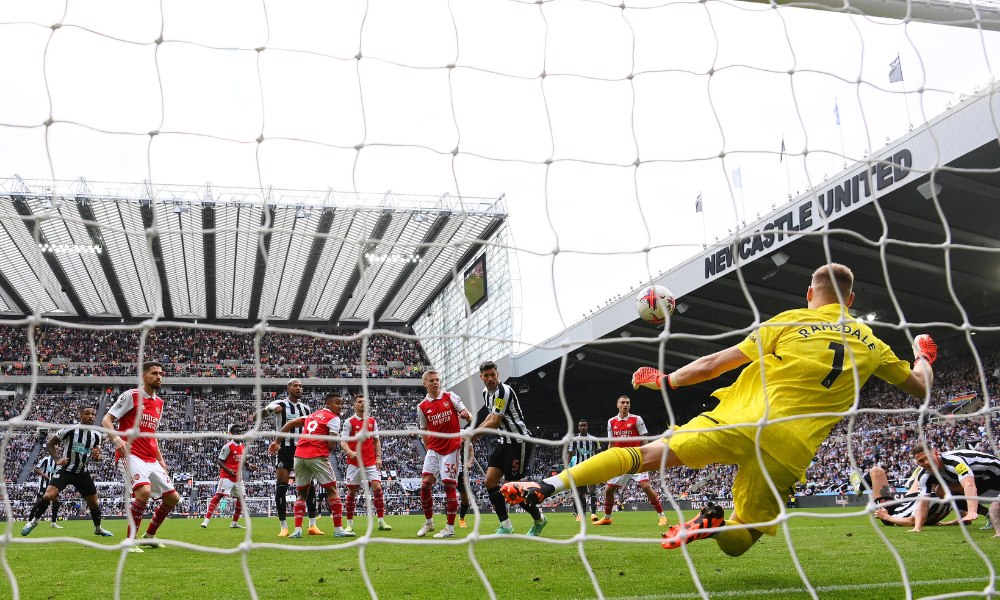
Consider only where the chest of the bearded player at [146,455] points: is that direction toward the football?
yes

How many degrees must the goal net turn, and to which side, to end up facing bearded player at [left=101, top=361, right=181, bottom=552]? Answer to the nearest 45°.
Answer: approximately 45° to its left

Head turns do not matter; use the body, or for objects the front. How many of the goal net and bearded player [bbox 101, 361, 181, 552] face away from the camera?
1

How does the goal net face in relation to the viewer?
away from the camera

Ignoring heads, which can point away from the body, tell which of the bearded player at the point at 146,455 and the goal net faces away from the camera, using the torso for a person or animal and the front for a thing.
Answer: the goal net

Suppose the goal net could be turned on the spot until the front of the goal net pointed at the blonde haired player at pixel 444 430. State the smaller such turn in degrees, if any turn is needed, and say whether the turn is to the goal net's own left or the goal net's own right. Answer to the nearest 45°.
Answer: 0° — it already faces them

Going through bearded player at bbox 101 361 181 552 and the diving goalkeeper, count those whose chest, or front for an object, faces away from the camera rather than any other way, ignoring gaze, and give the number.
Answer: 1

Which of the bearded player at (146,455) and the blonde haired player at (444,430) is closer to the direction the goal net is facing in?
the blonde haired player

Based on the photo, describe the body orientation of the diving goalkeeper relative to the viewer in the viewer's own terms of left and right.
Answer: facing away from the viewer
